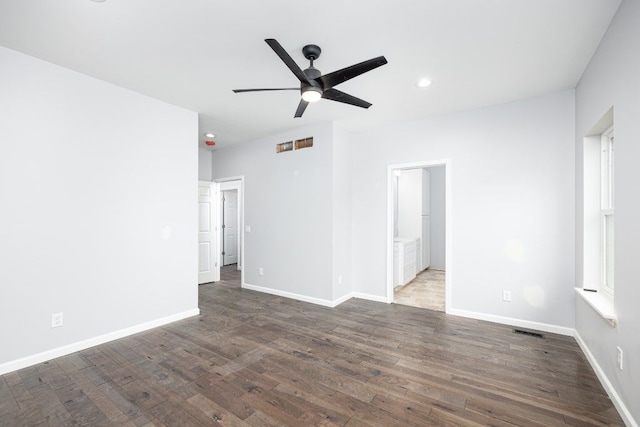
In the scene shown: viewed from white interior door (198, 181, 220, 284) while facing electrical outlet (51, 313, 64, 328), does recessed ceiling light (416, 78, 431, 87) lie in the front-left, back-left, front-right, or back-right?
front-left

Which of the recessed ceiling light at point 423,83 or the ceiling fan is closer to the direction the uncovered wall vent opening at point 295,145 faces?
the ceiling fan

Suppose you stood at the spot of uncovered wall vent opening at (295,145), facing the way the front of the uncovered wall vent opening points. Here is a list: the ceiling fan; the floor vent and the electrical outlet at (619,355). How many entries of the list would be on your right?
0

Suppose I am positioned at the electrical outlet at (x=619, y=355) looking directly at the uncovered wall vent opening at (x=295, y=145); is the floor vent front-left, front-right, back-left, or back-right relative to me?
front-right

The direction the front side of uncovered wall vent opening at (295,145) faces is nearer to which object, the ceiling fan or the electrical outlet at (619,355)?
the ceiling fan

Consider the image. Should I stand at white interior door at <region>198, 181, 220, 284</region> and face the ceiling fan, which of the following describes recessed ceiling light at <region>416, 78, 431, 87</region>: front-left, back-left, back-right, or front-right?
front-left

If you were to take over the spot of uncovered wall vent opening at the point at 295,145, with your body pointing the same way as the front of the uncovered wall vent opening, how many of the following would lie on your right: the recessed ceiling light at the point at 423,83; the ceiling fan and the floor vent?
0

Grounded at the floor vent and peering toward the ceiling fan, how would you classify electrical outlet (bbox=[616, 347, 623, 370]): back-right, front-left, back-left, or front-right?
front-left

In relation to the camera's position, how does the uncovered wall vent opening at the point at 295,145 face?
facing the viewer and to the left of the viewer

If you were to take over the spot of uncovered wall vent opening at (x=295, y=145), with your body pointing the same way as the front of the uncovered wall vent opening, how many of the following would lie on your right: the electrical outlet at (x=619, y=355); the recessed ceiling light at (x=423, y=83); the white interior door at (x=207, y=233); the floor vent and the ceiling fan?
1

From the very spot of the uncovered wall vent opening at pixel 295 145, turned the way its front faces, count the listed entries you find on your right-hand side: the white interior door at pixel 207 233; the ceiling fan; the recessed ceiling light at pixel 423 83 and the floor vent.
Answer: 1

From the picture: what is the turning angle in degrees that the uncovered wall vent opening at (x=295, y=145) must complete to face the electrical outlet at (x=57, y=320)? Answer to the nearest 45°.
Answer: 0° — it already faces it

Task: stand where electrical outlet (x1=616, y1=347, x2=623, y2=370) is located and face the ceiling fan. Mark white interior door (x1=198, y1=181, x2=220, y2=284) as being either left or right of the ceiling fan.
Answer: right

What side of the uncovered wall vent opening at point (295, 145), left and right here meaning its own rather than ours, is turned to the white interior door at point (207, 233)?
right
